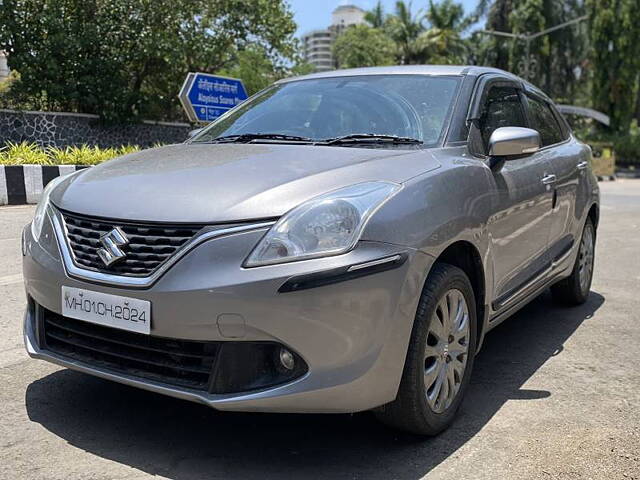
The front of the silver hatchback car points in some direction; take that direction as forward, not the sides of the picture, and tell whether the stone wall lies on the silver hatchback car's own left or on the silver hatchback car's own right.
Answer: on the silver hatchback car's own right

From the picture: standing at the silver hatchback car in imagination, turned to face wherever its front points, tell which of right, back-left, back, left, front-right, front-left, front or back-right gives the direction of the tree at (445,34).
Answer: back-right

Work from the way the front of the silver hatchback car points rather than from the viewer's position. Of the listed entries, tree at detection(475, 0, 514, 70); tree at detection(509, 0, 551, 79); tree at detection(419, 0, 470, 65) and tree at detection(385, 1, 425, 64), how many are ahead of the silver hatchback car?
0

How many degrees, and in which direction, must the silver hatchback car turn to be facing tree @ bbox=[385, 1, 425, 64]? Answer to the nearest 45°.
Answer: approximately 135° to its right

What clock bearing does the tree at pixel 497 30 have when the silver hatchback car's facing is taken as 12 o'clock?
The tree is roughly at 5 o'clock from the silver hatchback car.

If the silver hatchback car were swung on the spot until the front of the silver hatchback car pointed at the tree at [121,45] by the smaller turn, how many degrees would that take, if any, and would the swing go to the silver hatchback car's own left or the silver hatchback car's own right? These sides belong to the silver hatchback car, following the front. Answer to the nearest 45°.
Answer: approximately 135° to the silver hatchback car's own right

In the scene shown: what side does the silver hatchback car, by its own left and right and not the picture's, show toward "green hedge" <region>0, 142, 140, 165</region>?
right

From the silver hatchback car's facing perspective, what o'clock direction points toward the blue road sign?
The blue road sign is roughly at 4 o'clock from the silver hatchback car.

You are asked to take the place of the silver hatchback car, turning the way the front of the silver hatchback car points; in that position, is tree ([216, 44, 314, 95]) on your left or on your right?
on your right

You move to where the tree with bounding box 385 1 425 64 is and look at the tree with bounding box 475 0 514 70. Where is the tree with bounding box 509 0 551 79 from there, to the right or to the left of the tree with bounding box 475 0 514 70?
right

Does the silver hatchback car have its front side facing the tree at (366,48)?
no

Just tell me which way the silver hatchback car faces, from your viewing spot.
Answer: facing the viewer and to the left of the viewer

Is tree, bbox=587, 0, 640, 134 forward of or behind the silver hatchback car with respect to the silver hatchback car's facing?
behind

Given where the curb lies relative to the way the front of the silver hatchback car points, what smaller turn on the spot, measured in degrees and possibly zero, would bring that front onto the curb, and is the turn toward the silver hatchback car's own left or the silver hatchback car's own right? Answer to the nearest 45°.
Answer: approximately 90° to the silver hatchback car's own right

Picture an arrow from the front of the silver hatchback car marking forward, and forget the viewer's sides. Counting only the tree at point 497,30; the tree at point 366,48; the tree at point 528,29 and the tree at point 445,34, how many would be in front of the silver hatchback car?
0

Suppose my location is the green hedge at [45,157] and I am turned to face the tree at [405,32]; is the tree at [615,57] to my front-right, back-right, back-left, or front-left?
front-right

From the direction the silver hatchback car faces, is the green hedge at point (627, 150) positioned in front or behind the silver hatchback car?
behind
